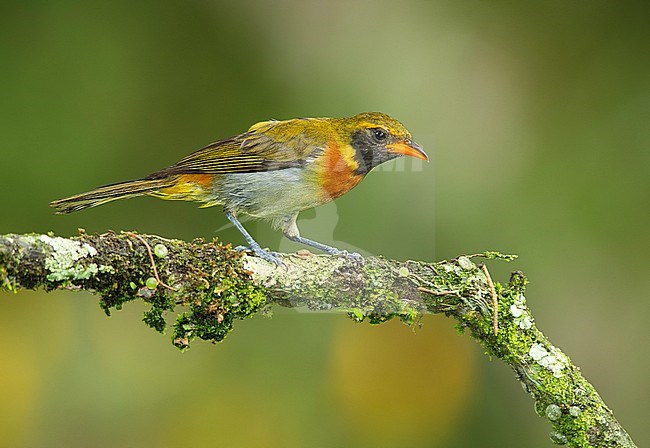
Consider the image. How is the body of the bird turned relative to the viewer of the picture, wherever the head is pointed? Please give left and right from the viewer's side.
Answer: facing to the right of the viewer
